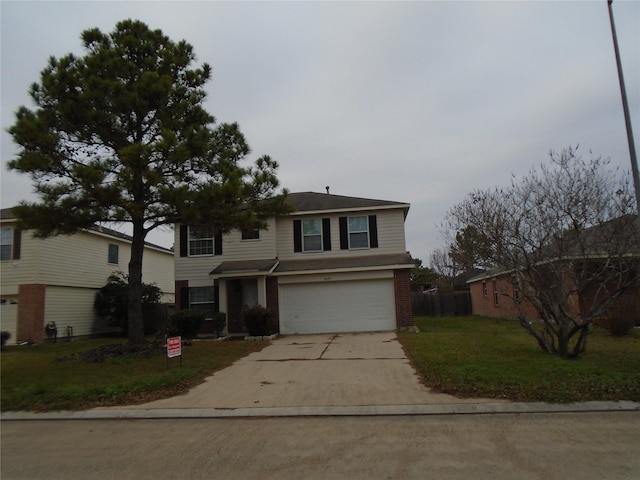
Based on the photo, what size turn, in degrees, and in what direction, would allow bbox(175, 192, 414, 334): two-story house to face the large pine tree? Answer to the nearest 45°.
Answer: approximately 45° to its right

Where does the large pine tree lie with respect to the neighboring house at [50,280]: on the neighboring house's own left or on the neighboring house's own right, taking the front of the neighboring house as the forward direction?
on the neighboring house's own left

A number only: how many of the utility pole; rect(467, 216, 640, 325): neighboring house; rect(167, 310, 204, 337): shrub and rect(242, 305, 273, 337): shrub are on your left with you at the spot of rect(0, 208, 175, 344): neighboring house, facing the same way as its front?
4

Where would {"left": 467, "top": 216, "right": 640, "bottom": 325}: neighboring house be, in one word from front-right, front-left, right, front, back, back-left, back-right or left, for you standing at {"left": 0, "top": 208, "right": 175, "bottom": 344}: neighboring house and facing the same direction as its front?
left

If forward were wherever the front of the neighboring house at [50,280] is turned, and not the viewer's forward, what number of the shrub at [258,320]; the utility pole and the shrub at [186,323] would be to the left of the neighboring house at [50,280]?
3

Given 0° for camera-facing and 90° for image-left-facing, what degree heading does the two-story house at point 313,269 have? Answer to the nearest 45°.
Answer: approximately 0°

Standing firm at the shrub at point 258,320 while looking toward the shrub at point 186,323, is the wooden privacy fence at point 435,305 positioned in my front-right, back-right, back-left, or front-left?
back-right

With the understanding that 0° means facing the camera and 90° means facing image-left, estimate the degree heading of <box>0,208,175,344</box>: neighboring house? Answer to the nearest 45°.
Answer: approximately 45°

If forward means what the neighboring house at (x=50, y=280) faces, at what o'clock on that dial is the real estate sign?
The real estate sign is roughly at 10 o'clock from the neighboring house.

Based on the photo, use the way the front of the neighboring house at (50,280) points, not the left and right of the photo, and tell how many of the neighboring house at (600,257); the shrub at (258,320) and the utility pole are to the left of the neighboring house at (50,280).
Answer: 3

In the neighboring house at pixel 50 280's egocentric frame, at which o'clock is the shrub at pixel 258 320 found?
The shrub is roughly at 9 o'clock from the neighboring house.

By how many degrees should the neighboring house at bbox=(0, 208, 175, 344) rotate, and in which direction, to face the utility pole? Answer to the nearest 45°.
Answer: approximately 90° to its left

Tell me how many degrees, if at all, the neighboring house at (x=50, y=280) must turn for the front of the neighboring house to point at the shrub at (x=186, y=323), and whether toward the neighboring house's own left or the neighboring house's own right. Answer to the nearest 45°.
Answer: approximately 90° to the neighboring house's own left
